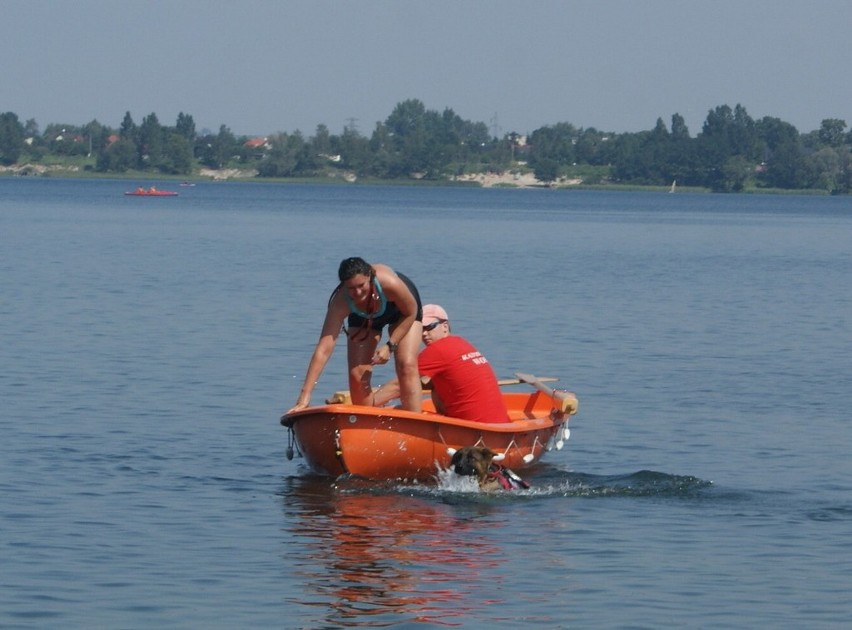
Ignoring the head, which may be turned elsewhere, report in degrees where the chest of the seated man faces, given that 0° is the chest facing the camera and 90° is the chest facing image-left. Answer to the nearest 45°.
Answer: approximately 135°

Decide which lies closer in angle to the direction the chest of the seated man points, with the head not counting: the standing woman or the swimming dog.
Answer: the standing woman

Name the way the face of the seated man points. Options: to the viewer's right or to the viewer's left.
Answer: to the viewer's left

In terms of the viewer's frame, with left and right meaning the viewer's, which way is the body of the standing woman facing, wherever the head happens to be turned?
facing the viewer and to the left of the viewer

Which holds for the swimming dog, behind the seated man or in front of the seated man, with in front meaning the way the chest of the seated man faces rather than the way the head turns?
behind

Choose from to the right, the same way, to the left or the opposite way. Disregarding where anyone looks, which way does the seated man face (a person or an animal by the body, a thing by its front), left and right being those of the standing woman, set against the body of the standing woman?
to the right
